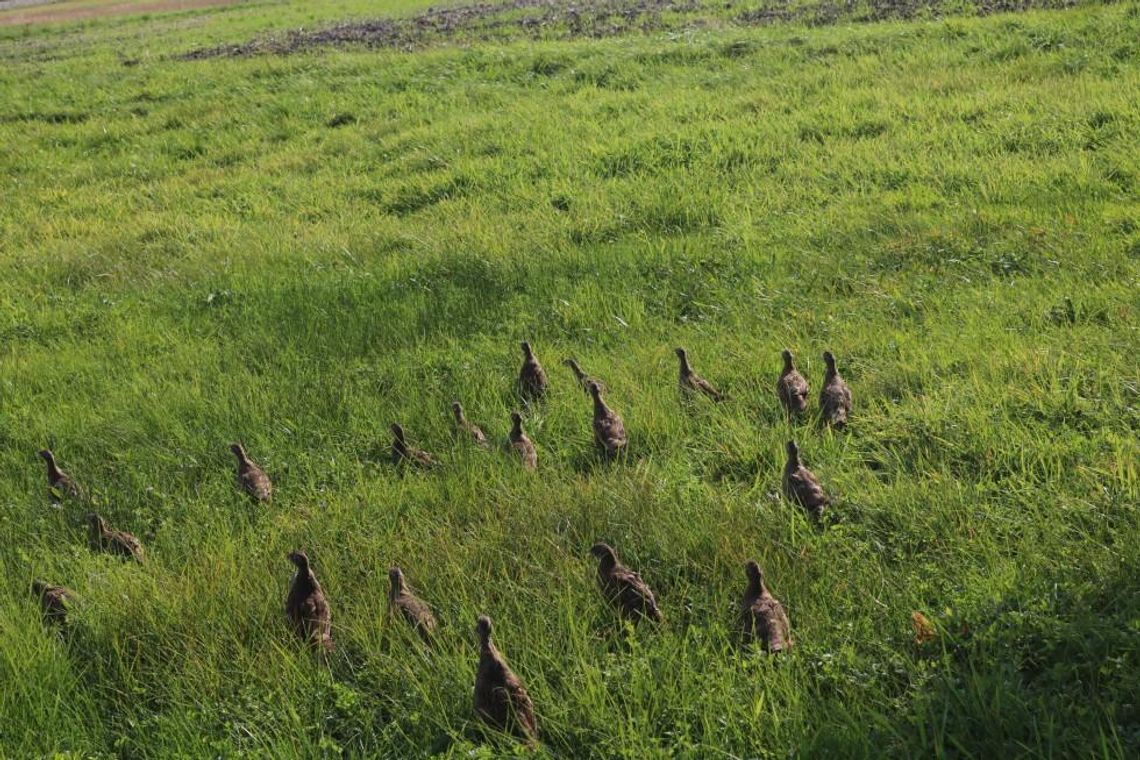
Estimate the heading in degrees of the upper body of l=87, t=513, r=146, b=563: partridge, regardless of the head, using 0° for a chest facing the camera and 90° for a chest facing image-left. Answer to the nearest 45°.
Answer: approximately 90°

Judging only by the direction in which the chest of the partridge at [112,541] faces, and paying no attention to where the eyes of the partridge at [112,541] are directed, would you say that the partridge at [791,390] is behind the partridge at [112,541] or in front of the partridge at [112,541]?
behind

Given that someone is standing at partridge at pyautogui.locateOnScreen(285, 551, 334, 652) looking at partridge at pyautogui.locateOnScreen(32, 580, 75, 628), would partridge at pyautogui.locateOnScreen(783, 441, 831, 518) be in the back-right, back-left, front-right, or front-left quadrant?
back-right

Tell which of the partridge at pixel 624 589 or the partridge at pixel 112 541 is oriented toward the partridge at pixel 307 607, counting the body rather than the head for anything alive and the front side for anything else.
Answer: the partridge at pixel 624 589

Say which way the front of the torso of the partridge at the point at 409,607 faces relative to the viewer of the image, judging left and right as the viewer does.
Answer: facing away from the viewer and to the left of the viewer

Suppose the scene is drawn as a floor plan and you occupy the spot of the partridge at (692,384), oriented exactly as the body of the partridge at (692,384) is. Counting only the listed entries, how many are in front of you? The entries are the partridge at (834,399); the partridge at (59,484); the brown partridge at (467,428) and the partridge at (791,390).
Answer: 2
